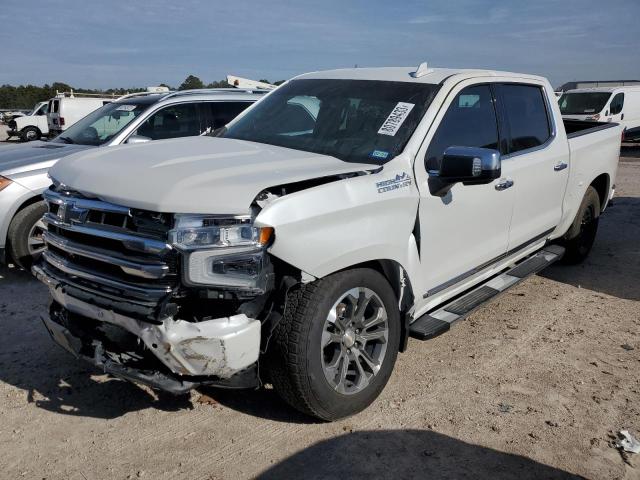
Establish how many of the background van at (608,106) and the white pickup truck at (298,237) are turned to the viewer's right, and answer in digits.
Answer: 0

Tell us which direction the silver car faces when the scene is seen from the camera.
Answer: facing the viewer and to the left of the viewer

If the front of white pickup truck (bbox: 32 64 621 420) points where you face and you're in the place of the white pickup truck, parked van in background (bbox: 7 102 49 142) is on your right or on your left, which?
on your right

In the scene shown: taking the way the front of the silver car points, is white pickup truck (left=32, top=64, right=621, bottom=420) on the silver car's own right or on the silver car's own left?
on the silver car's own left

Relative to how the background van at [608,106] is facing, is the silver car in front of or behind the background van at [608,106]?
in front

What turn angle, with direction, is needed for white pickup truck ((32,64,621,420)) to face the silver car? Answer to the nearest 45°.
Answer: approximately 90° to its right

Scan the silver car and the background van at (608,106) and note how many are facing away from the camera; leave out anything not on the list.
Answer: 0

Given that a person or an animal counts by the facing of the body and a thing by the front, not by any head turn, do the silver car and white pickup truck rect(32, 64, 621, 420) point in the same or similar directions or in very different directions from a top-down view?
same or similar directions

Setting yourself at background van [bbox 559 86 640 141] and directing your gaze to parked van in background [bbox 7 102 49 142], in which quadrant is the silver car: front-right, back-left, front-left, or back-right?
front-left

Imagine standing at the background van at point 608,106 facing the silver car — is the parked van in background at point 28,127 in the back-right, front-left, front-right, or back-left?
front-right

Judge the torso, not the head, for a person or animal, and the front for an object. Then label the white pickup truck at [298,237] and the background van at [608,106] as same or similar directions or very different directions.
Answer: same or similar directions
